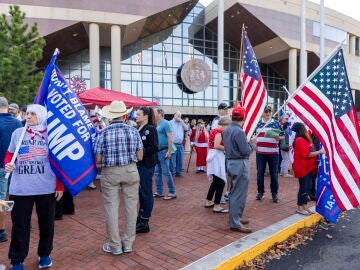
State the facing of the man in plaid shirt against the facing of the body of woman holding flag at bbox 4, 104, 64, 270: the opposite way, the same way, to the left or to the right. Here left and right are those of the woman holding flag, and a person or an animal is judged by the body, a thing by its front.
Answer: the opposite way

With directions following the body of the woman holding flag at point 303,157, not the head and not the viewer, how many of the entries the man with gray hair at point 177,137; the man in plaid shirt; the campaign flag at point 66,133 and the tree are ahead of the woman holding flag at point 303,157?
0

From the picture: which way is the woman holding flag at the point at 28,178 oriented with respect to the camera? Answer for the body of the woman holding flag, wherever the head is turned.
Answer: toward the camera

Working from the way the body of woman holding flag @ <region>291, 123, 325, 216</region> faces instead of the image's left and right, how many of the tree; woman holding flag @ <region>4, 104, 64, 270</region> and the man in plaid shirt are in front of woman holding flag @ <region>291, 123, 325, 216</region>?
0

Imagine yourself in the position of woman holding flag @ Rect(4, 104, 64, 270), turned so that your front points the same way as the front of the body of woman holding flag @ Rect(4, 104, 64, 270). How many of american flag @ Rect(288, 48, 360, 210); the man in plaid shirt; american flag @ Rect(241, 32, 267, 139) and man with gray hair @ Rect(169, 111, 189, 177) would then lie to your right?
0

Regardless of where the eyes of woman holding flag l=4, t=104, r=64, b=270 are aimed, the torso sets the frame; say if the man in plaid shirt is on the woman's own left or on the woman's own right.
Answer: on the woman's own left

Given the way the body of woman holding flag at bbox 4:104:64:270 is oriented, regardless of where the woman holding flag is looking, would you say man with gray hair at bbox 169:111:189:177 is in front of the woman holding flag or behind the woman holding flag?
behind

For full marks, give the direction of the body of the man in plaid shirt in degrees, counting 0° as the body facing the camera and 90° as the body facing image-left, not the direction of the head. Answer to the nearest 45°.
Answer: approximately 180°

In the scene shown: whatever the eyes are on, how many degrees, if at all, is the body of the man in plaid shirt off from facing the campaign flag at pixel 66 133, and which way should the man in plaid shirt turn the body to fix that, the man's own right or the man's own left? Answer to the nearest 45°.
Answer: approximately 135° to the man's own left

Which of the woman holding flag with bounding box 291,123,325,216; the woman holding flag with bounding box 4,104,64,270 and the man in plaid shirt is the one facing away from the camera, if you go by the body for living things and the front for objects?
the man in plaid shirt

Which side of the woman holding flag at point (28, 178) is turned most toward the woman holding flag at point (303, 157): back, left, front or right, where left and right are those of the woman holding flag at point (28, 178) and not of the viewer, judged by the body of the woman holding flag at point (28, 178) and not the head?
left

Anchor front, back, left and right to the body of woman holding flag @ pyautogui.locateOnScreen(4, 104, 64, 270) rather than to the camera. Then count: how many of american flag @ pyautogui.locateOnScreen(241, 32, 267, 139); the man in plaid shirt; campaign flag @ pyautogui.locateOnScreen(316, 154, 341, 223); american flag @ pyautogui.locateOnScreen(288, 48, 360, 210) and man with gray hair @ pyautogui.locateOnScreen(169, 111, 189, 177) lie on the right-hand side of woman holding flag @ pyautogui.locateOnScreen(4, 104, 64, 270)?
0

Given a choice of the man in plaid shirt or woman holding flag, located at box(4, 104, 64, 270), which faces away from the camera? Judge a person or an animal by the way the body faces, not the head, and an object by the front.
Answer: the man in plaid shirt
